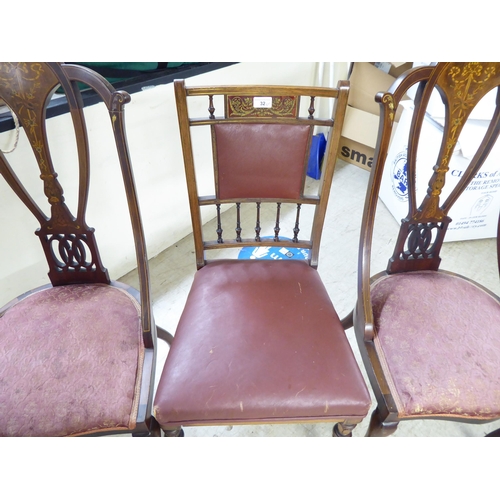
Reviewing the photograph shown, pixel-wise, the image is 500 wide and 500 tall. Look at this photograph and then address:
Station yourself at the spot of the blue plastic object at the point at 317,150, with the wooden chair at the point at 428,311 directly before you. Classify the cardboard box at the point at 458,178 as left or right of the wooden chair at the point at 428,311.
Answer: left

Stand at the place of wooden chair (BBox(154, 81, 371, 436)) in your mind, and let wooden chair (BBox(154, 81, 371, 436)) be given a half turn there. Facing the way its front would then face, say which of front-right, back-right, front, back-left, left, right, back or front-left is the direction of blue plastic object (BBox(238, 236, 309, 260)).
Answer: front

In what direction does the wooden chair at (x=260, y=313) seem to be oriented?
toward the camera

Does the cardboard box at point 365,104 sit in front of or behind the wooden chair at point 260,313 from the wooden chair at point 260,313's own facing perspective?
behind

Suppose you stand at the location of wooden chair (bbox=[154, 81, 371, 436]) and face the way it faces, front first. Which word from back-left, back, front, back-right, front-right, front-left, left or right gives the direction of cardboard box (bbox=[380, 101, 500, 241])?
back-left

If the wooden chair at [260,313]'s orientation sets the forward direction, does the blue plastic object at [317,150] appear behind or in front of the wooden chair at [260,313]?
behind
